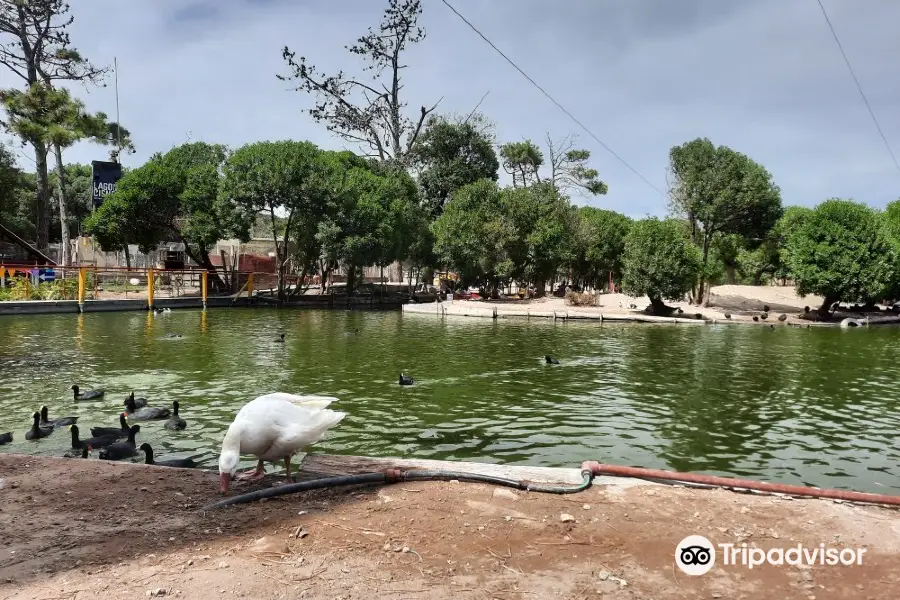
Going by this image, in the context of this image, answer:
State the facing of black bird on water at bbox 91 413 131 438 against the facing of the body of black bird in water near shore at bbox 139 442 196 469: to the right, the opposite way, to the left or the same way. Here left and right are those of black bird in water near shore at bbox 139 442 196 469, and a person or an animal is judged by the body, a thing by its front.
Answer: the opposite way

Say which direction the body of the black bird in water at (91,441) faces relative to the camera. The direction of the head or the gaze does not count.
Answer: to the viewer's left

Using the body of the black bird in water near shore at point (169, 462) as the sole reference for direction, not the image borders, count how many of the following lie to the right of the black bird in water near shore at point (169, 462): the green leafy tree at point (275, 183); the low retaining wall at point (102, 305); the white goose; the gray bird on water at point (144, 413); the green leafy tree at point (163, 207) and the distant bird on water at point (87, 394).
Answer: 5

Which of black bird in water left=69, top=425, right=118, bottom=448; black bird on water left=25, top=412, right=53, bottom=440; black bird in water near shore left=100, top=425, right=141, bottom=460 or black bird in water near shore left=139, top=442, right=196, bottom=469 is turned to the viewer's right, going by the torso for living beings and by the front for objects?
black bird in water near shore left=100, top=425, right=141, bottom=460

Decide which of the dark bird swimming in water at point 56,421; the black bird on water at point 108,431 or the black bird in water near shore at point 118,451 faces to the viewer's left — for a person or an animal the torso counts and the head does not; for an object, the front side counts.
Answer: the dark bird swimming in water at point 56,421

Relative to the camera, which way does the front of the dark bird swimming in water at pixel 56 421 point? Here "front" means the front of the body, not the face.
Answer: to the viewer's left

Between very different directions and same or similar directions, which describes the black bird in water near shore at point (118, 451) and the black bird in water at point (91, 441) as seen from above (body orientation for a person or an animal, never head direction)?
very different directions

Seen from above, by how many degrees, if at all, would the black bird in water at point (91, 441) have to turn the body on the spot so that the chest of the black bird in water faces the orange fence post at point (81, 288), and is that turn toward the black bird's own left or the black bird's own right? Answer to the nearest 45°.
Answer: approximately 90° to the black bird's own right

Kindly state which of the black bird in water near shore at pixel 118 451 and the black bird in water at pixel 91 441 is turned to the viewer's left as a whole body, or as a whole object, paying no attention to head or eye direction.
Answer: the black bird in water at pixel 91 441

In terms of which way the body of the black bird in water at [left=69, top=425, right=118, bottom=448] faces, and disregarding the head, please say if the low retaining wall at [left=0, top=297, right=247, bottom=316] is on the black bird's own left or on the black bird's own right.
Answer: on the black bird's own right

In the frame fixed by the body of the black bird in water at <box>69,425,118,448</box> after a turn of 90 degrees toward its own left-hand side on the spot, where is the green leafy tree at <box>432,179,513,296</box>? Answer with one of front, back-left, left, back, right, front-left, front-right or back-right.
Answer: back-left

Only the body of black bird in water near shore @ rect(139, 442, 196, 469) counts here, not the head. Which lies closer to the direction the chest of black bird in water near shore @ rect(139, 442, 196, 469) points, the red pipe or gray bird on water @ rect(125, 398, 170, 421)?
the gray bird on water

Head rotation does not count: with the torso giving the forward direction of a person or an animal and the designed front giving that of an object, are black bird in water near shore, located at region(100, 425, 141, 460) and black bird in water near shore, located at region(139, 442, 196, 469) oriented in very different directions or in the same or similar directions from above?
very different directions

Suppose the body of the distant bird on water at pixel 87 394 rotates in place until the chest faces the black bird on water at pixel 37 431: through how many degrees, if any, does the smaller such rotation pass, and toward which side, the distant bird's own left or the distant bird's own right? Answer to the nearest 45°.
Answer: approximately 90° to the distant bird's own left
